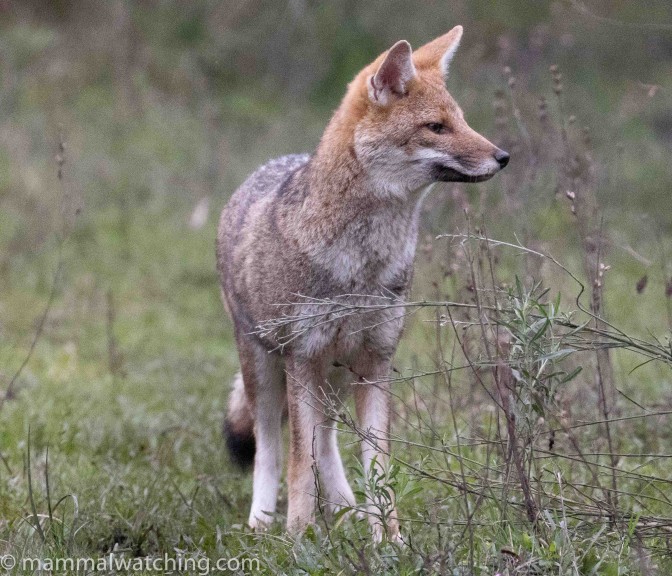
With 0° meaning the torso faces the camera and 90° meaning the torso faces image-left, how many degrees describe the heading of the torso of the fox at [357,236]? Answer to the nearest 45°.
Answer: approximately 315°
